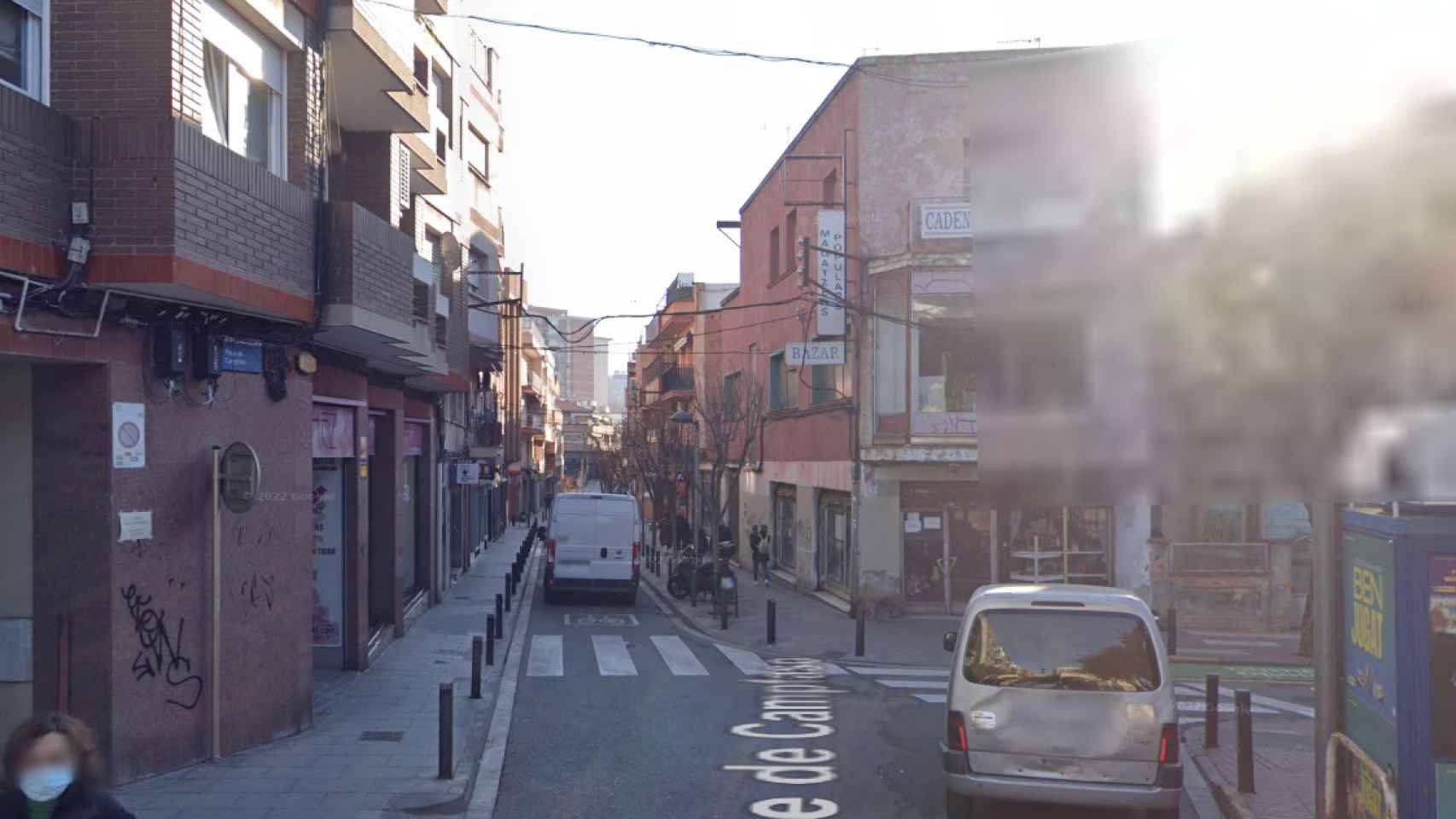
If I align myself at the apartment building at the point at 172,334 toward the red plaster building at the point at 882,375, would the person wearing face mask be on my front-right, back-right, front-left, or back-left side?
back-right

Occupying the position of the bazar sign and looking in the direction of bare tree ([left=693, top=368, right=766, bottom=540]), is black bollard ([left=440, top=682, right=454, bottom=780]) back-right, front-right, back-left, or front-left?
back-left

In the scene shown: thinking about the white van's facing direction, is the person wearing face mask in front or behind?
behind

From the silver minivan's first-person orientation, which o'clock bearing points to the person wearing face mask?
The person wearing face mask is roughly at 7 o'clock from the silver minivan.

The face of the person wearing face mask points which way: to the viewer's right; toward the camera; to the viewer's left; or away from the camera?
toward the camera

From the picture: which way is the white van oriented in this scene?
away from the camera

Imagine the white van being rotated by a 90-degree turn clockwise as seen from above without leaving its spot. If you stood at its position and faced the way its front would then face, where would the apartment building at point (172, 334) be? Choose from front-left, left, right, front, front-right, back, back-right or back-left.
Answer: right

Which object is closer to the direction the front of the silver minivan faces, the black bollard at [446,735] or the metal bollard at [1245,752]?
the metal bollard

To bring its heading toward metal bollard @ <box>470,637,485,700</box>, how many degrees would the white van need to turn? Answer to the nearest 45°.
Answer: approximately 180°

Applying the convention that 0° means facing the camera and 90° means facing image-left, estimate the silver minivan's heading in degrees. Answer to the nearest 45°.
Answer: approximately 180°

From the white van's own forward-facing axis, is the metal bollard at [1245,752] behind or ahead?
behind

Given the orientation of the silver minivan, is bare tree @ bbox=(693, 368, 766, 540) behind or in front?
in front

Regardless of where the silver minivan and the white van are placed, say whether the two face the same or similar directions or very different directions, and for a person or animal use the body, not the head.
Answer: same or similar directions

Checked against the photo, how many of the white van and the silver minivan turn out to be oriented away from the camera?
2
